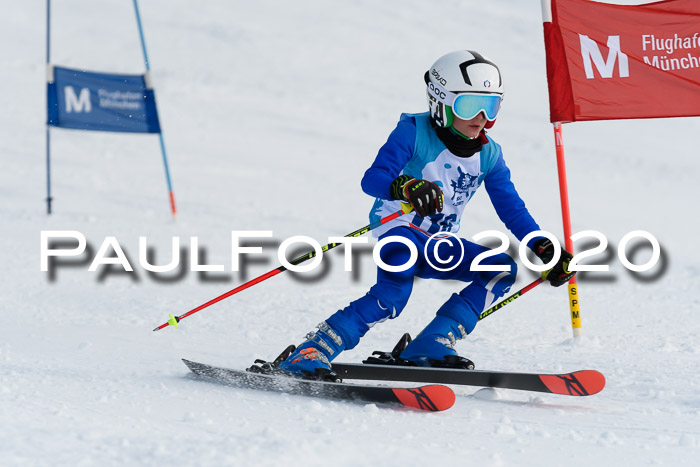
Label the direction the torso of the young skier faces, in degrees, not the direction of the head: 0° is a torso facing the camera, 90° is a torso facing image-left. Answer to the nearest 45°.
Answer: approximately 315°

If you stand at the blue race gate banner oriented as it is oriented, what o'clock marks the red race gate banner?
The red race gate banner is roughly at 11 o'clock from the blue race gate banner.

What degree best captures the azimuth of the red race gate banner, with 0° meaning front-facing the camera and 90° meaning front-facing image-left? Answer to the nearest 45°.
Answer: approximately 0°

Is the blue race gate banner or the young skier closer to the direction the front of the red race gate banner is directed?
the young skier

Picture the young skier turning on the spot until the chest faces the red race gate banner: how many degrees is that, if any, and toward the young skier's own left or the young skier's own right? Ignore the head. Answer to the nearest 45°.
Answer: approximately 90° to the young skier's own left

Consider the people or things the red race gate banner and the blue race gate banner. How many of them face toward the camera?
2

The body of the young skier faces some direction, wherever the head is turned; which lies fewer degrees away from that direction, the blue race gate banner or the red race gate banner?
the red race gate banner
